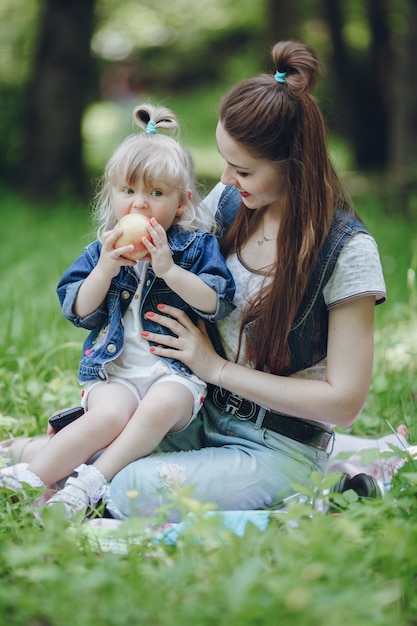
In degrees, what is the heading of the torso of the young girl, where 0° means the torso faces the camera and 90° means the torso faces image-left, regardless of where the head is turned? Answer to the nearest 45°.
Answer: approximately 45°

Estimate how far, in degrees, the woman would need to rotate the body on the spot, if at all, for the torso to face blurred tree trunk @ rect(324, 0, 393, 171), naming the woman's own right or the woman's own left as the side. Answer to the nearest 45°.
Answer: approximately 135° to the woman's own right

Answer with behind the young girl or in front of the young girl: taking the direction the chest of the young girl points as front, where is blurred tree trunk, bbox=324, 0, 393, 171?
behind

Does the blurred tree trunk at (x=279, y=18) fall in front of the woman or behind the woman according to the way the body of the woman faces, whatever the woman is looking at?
behind
